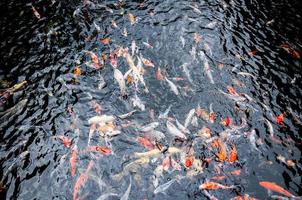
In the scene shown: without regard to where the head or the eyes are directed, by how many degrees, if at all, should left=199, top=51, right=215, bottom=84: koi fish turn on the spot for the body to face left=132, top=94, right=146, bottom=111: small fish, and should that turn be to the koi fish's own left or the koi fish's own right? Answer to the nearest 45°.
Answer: approximately 135° to the koi fish's own left

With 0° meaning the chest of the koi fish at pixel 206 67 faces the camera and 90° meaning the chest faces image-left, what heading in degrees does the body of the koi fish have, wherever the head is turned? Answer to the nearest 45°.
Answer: approximately 180°

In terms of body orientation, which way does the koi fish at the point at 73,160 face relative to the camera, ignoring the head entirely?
away from the camera

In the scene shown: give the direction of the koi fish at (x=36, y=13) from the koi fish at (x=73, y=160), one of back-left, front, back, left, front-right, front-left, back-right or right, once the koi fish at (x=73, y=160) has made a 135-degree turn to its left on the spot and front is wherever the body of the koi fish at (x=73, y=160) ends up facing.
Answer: back-right

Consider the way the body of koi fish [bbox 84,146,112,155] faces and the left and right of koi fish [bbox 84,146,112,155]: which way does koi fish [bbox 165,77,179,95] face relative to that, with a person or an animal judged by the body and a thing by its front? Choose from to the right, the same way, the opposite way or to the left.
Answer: to the right
